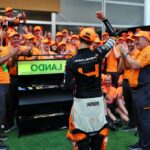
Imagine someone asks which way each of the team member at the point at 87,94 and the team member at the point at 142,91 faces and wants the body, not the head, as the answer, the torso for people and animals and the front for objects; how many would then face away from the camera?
1

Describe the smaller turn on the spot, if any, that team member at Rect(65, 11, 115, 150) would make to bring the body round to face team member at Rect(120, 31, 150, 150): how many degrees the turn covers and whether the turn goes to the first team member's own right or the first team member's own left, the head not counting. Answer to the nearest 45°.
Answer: approximately 45° to the first team member's own right

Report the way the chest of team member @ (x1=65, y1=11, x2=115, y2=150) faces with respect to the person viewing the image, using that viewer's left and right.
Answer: facing away from the viewer

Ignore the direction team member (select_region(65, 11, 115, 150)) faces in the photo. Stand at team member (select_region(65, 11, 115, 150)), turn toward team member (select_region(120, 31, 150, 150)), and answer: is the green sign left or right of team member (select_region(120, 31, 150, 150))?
left

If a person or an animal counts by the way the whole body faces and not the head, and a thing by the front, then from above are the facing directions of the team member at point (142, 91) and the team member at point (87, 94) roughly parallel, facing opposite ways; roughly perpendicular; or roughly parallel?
roughly perpendicular

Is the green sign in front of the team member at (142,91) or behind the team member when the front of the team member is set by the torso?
in front

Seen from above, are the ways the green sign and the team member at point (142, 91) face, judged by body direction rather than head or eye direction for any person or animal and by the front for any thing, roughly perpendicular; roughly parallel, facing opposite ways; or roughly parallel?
roughly perpendicular

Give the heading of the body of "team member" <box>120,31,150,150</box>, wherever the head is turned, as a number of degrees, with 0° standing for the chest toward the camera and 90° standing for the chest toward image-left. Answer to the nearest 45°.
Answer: approximately 90°

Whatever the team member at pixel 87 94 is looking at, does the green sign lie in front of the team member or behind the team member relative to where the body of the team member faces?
in front

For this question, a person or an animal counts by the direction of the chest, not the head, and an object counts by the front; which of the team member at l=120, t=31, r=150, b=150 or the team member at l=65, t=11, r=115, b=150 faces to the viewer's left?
the team member at l=120, t=31, r=150, b=150
